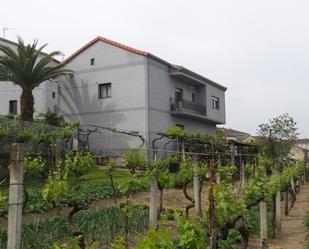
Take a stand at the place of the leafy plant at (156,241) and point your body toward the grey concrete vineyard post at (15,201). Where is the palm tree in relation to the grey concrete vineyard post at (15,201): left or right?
right

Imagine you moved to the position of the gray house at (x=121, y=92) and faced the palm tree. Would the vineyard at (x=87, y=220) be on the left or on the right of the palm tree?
left
